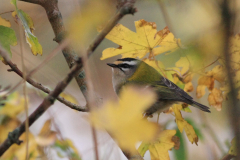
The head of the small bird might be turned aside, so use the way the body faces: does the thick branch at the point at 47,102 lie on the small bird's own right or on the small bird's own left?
on the small bird's own left

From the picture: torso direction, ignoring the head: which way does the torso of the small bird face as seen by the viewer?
to the viewer's left

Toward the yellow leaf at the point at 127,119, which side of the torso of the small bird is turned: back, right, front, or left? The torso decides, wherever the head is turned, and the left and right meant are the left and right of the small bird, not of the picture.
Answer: left

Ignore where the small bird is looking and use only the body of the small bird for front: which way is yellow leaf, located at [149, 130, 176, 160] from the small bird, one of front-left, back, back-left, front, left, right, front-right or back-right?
left
